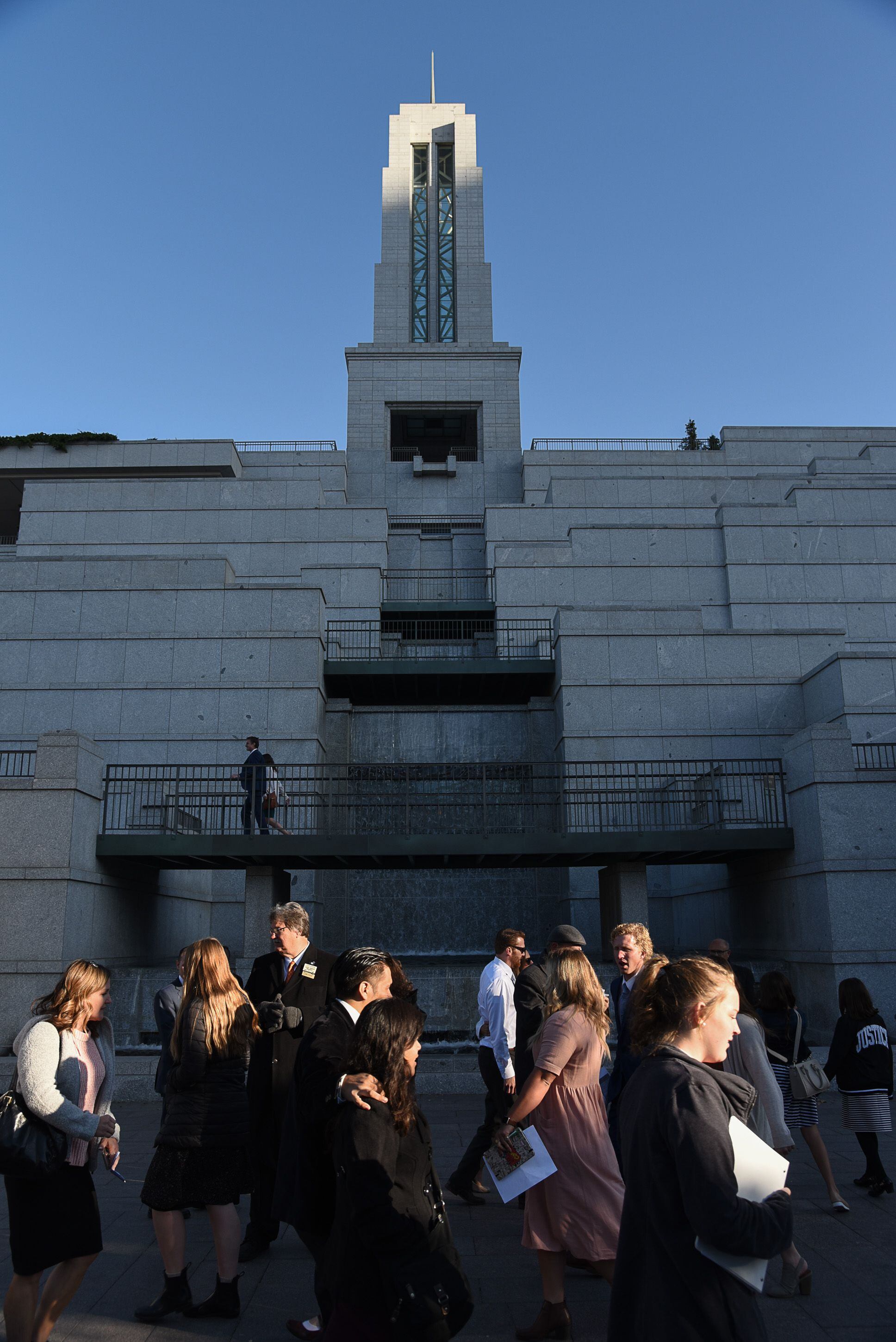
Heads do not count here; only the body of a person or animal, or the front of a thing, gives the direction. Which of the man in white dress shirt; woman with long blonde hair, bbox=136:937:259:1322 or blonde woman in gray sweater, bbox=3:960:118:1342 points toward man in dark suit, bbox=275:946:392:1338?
the blonde woman in gray sweater

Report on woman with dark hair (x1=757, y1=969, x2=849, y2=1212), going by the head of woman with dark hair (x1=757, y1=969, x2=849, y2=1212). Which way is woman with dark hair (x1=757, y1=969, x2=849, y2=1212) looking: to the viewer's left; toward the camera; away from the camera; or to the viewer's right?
away from the camera

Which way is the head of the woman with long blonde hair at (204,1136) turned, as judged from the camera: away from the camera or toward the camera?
away from the camera

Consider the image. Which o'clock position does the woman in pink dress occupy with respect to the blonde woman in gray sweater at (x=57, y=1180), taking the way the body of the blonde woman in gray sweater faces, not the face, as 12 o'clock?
The woman in pink dress is roughly at 11 o'clock from the blonde woman in gray sweater.
